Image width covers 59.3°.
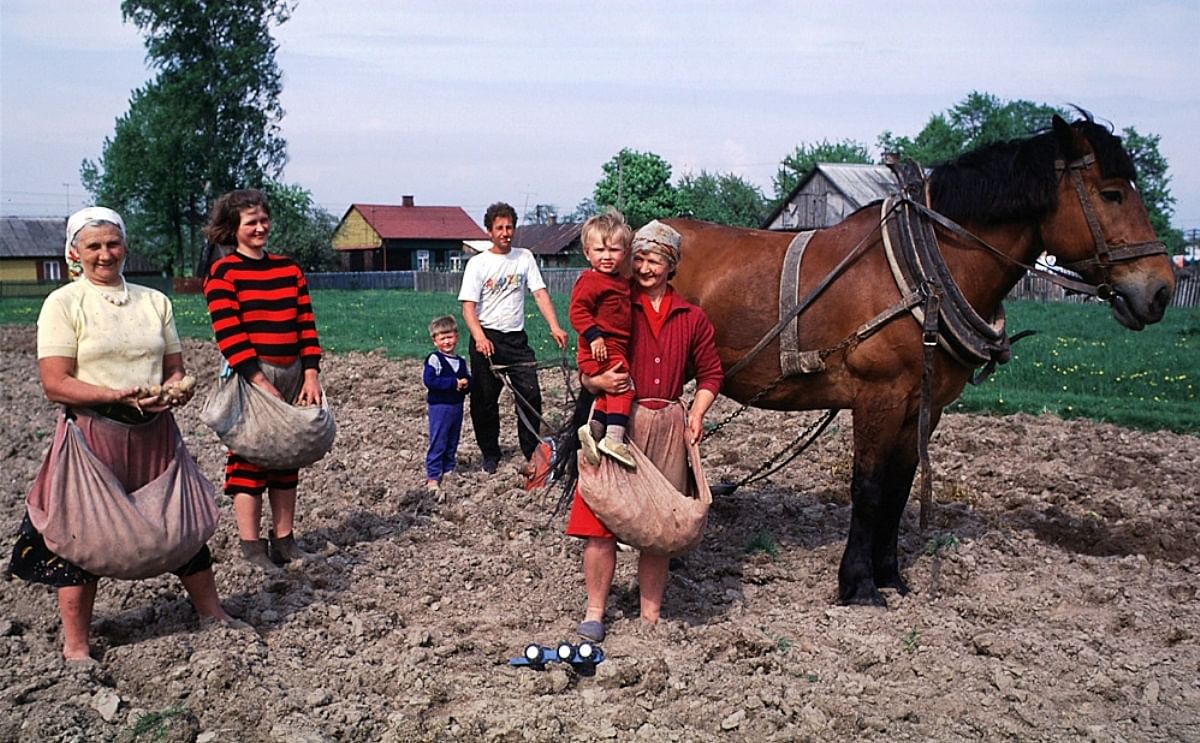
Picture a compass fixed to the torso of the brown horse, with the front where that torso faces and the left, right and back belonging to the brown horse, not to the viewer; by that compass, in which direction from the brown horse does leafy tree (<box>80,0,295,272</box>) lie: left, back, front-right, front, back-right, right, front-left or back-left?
back-left

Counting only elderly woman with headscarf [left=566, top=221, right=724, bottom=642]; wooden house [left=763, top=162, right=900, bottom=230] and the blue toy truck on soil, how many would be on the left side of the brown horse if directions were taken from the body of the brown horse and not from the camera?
1

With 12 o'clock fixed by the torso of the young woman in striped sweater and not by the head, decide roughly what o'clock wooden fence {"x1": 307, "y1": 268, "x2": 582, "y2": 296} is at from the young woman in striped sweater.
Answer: The wooden fence is roughly at 8 o'clock from the young woman in striped sweater.

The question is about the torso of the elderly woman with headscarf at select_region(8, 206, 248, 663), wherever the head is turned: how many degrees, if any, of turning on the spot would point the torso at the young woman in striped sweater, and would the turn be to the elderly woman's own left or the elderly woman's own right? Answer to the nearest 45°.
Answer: approximately 90° to the elderly woman's own left

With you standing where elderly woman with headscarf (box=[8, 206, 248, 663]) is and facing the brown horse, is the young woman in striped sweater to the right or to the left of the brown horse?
left

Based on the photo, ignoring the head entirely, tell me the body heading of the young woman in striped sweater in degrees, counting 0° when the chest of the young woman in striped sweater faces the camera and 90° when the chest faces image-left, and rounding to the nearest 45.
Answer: approximately 315°

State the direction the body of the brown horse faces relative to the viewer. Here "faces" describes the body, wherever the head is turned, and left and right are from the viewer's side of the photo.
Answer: facing to the right of the viewer

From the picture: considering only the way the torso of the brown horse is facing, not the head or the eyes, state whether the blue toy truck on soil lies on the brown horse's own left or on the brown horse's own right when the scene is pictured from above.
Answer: on the brown horse's own right

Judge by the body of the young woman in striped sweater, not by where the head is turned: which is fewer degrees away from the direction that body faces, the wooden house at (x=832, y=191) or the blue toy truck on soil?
the blue toy truck on soil

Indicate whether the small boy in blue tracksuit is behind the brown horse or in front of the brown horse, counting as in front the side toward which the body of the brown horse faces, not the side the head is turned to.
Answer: behind

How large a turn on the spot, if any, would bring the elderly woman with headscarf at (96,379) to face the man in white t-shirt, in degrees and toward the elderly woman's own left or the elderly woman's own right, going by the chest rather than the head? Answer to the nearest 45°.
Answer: approximately 90° to the elderly woman's own left

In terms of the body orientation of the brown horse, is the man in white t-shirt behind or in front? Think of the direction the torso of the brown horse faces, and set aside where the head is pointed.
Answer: behind
